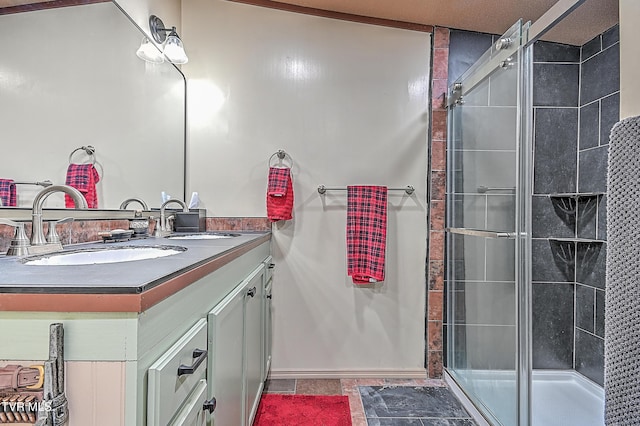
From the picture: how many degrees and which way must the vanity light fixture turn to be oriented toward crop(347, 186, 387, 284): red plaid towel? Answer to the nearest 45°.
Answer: approximately 45° to its left

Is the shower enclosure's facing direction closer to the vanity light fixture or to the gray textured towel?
the vanity light fixture

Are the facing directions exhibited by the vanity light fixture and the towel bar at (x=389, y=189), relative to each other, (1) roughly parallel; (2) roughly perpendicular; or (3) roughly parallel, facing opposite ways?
roughly perpendicular

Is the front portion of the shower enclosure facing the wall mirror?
yes

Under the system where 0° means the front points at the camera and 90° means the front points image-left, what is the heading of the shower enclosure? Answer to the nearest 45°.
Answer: approximately 45°

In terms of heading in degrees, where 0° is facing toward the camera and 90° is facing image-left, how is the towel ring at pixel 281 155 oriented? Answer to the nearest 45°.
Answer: approximately 0°

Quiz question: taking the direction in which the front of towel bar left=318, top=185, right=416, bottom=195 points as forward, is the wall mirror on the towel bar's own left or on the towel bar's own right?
on the towel bar's own right

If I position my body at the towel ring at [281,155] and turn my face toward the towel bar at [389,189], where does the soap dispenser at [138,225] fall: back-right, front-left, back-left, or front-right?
back-right

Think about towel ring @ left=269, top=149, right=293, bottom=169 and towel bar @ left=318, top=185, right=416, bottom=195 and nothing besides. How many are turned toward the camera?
2
